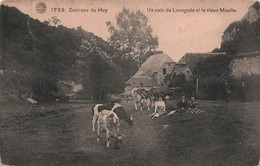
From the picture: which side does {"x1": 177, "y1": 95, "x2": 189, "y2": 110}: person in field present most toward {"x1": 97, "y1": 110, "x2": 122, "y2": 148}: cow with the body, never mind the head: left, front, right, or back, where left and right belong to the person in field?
front

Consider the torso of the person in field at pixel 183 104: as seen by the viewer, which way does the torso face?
toward the camera

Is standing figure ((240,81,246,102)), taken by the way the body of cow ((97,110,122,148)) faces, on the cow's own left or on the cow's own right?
on the cow's own left

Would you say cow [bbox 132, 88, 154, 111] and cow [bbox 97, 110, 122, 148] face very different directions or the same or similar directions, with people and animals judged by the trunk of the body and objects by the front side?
same or similar directions

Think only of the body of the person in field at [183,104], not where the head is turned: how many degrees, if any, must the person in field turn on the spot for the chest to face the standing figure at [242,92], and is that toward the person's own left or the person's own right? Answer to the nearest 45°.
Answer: approximately 90° to the person's own left

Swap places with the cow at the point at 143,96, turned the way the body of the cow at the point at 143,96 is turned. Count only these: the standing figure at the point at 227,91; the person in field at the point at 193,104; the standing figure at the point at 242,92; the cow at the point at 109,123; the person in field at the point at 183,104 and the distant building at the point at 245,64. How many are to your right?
1

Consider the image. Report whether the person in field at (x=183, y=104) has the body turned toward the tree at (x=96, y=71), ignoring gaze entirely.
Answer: no
